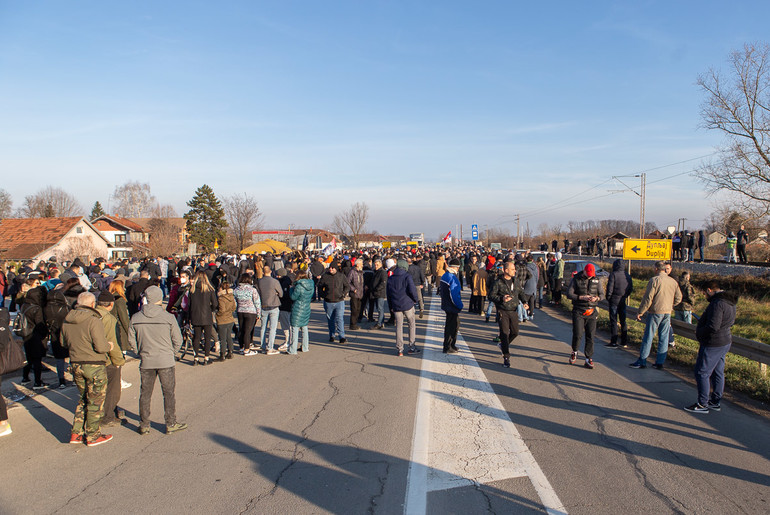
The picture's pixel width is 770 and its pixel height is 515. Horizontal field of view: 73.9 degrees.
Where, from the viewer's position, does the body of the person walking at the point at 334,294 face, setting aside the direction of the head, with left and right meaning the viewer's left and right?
facing the viewer

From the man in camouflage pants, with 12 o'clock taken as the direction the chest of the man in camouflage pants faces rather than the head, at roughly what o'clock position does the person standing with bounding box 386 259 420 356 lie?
The person standing is roughly at 1 o'clock from the man in camouflage pants.

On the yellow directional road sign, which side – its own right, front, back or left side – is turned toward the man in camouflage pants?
front

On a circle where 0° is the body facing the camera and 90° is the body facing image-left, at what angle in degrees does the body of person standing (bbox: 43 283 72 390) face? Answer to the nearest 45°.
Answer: approximately 180°

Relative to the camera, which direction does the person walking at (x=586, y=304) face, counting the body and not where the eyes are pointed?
toward the camera

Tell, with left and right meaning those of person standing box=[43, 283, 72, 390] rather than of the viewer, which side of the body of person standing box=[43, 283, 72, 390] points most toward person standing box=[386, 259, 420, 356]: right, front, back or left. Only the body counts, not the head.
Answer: right

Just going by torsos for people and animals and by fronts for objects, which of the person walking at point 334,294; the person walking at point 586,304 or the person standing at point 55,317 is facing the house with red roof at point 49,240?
the person standing at point 55,317

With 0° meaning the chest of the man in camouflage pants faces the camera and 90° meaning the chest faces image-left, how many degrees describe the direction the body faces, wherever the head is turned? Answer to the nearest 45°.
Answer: approximately 225°

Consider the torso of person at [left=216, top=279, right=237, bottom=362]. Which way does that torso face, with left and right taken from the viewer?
facing away from the viewer

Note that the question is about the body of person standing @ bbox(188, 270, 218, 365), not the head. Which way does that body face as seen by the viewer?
away from the camera

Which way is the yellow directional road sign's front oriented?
toward the camera

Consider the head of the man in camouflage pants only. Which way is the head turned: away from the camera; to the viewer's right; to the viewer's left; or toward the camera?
away from the camera
